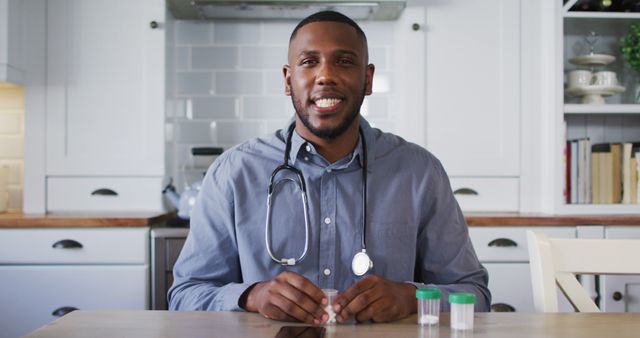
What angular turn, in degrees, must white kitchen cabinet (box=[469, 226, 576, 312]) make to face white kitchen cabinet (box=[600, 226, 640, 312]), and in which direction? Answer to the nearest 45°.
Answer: approximately 90° to its left

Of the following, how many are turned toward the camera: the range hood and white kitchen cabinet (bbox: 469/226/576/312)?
2

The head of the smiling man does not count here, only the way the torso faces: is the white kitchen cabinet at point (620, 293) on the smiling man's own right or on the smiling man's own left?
on the smiling man's own left

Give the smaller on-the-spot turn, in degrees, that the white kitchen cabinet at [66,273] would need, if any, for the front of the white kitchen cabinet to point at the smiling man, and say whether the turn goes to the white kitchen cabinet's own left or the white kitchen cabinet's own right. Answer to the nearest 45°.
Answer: approximately 45° to the white kitchen cabinet's own left

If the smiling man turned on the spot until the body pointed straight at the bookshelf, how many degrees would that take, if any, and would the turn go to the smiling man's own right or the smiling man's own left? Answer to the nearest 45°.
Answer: approximately 135° to the smiling man's own left
